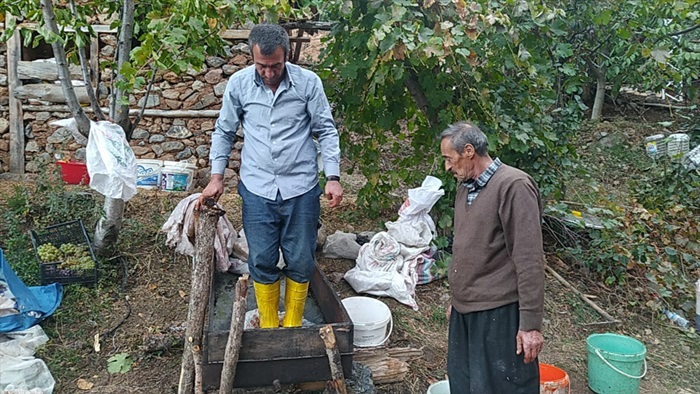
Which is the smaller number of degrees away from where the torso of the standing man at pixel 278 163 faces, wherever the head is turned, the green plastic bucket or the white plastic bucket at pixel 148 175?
the green plastic bucket

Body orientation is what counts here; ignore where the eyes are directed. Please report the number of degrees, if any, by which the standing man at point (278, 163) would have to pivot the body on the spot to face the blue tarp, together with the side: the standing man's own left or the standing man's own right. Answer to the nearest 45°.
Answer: approximately 90° to the standing man's own right

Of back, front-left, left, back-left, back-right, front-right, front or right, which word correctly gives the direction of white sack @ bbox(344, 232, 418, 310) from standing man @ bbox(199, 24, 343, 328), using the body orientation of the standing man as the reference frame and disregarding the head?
back-left

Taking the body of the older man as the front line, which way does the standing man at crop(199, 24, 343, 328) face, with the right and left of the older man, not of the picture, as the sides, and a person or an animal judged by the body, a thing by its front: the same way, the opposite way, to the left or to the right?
to the left

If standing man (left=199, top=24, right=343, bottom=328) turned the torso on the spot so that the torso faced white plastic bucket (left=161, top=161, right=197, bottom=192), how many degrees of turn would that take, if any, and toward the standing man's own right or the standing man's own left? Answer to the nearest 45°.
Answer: approximately 180°

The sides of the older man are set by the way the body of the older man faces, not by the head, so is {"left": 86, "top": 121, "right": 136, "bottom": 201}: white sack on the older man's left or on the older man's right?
on the older man's right

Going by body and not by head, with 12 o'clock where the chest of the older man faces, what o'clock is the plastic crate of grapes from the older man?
The plastic crate of grapes is roughly at 2 o'clock from the older man.

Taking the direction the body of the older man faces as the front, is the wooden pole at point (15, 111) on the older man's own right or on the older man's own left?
on the older man's own right

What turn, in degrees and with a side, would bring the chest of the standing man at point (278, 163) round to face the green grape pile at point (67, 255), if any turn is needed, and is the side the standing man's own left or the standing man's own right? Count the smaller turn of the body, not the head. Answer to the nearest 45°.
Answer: approximately 135° to the standing man's own right

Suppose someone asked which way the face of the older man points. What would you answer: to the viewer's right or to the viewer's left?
to the viewer's left

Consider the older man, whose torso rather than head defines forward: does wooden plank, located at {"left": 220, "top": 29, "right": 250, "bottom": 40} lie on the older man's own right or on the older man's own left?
on the older man's own right
